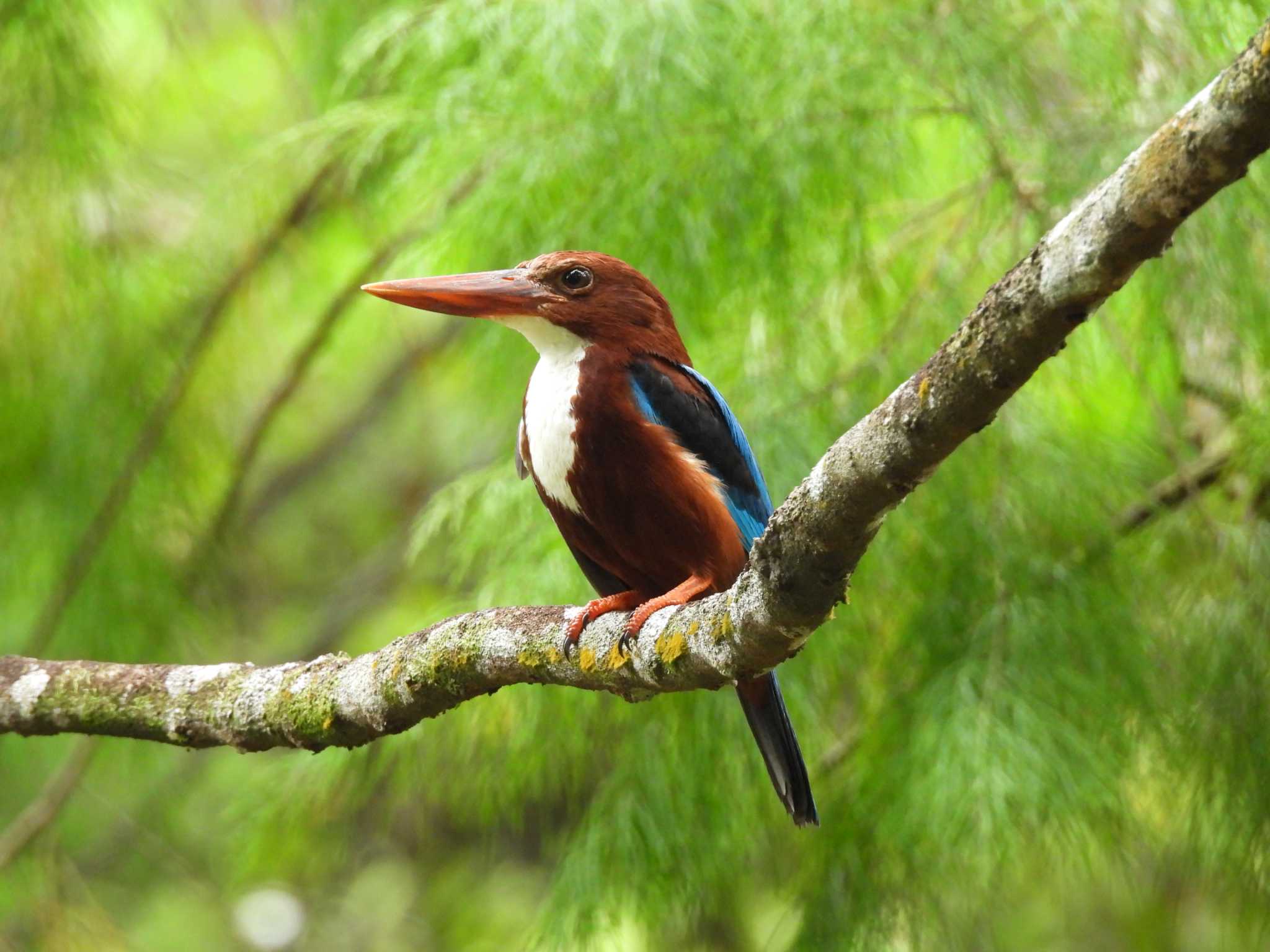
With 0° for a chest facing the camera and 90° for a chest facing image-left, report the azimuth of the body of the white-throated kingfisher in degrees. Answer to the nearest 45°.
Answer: approximately 45°
